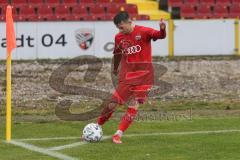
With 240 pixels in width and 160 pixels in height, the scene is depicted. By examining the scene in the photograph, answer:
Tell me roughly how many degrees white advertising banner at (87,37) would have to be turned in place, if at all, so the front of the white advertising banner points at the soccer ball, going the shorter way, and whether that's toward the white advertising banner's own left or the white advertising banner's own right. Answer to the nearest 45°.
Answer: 0° — it already faces it

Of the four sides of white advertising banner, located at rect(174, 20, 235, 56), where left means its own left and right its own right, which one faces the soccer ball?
front

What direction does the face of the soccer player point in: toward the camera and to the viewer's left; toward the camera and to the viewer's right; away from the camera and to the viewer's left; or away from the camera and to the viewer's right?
toward the camera and to the viewer's left

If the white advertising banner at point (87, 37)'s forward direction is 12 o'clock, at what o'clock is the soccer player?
The soccer player is roughly at 12 o'clock from the white advertising banner.

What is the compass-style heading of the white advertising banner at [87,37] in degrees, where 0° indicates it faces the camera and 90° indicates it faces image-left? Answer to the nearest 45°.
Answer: approximately 0°

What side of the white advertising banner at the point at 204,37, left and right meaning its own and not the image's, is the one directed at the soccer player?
front

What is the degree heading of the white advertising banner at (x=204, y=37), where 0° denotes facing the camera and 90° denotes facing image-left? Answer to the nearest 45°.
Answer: approximately 0°
